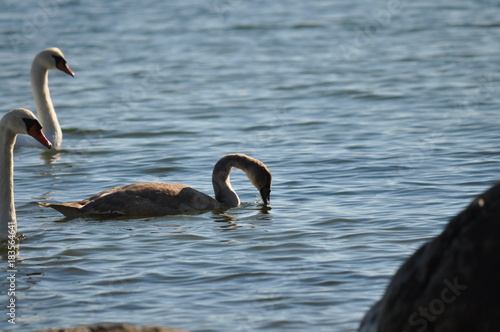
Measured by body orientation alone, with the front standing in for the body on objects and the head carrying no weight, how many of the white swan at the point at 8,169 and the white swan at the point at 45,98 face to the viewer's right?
2

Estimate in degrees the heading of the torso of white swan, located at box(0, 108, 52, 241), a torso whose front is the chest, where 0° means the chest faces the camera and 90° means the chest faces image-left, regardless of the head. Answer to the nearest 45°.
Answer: approximately 270°

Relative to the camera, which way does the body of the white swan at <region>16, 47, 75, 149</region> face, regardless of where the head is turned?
to the viewer's right

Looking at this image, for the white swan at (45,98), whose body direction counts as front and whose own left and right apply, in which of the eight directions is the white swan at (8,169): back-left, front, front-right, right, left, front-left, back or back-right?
right

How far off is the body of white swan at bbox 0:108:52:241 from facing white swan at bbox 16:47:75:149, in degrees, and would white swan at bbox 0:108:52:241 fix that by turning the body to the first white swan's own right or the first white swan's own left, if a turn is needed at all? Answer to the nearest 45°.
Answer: approximately 90° to the first white swan's own left
